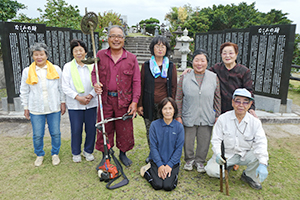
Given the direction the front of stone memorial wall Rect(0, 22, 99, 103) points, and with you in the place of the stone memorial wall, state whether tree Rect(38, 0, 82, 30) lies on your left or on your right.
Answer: on your left

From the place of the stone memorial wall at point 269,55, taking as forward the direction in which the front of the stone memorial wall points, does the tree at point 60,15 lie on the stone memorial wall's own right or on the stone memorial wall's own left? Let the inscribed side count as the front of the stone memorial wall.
on the stone memorial wall's own right

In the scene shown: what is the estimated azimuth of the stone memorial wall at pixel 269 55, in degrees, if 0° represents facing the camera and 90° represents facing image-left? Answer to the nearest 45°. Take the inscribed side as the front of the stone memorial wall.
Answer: approximately 45°

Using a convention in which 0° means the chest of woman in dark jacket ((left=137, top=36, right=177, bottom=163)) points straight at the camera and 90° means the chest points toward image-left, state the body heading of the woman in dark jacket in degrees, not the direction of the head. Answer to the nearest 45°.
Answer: approximately 0°

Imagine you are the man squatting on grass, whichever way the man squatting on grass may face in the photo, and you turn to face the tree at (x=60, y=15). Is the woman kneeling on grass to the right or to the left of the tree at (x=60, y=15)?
left

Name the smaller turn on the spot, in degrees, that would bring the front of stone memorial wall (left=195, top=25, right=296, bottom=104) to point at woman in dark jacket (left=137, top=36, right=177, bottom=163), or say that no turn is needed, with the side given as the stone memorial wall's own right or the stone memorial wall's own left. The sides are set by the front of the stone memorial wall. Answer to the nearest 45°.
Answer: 0° — it already faces them

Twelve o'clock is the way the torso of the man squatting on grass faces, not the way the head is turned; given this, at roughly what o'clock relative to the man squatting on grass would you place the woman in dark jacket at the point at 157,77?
The woman in dark jacket is roughly at 3 o'clock from the man squatting on grass.

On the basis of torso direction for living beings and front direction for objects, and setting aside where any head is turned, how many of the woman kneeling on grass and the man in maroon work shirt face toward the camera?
2

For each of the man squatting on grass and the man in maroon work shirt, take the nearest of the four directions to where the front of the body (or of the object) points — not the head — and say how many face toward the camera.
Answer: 2

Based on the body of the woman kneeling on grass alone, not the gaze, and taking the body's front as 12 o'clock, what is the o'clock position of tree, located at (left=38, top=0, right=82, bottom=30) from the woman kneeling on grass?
The tree is roughly at 5 o'clock from the woman kneeling on grass.
